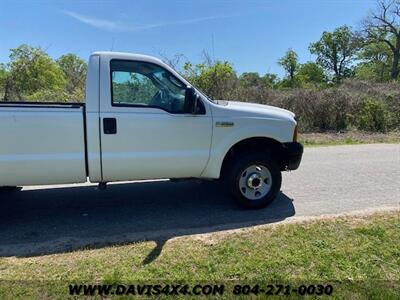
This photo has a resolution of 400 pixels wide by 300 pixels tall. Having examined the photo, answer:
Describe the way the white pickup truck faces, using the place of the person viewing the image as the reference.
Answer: facing to the right of the viewer

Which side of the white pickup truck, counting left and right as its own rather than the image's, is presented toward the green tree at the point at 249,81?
left

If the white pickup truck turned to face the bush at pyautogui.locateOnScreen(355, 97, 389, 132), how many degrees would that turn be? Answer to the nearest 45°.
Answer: approximately 45° to its left

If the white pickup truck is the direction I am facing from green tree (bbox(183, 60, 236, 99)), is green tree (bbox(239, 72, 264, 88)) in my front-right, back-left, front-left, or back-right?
back-left

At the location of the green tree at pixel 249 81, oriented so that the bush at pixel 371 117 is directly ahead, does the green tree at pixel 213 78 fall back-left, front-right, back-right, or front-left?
back-right

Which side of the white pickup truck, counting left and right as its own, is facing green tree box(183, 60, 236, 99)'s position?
left

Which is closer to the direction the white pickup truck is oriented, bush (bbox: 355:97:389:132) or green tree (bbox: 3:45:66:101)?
the bush

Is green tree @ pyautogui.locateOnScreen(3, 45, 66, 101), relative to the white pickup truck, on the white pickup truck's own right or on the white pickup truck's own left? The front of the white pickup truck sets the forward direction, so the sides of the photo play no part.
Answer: on the white pickup truck's own left
